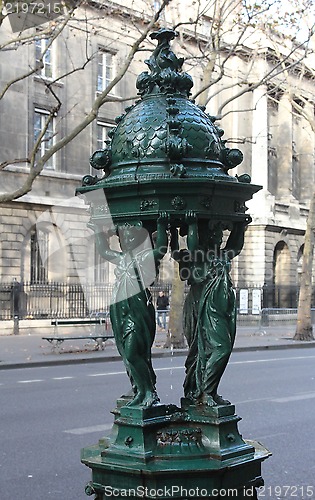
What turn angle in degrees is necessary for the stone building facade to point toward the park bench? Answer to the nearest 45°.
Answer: approximately 45° to its right

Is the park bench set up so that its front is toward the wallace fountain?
yes

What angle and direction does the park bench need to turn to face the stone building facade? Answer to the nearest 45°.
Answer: approximately 180°

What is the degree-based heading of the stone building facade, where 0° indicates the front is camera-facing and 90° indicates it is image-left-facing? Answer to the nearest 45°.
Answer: approximately 315°

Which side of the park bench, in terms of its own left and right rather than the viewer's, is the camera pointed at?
front

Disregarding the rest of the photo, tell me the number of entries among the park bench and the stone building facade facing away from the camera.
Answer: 0

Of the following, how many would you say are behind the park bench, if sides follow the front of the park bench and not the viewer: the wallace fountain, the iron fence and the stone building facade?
2

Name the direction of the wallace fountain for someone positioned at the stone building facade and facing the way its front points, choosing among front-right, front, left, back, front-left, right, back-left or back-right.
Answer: front-right

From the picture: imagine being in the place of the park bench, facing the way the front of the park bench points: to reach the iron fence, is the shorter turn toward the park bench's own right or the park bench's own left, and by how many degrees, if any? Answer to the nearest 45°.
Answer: approximately 180°
